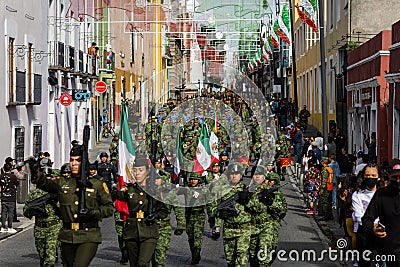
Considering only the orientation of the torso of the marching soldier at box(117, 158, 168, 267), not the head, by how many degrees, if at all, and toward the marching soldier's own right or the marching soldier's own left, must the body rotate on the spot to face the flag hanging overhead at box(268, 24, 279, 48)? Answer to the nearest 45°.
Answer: approximately 180°

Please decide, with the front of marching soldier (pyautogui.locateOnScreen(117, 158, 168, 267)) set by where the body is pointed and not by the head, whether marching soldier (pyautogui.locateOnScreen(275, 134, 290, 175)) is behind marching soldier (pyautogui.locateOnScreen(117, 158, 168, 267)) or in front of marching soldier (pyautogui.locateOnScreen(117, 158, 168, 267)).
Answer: behind

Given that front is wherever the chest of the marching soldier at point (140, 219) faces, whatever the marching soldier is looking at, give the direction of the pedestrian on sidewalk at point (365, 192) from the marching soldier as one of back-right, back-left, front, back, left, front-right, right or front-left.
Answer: left

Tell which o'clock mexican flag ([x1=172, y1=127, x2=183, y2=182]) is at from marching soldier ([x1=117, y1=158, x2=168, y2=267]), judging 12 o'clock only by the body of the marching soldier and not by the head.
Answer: The mexican flag is roughly at 6 o'clock from the marching soldier.

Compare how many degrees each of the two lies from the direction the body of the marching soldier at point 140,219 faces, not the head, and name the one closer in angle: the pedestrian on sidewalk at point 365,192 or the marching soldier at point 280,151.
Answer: the pedestrian on sidewalk

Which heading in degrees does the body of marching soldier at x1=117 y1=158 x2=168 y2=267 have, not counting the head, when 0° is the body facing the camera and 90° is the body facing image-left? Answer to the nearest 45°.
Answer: approximately 0°

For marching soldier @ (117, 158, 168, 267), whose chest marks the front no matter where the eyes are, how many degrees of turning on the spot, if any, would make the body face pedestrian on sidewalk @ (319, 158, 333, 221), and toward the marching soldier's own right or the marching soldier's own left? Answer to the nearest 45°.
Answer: approximately 135° to the marching soldier's own left

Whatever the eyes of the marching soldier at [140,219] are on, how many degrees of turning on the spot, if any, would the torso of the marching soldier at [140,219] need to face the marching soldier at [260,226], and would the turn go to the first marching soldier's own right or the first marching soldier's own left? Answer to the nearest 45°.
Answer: approximately 135° to the first marching soldier's own left

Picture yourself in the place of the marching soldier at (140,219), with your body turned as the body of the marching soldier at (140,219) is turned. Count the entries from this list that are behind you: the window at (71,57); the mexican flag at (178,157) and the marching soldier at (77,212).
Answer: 2
